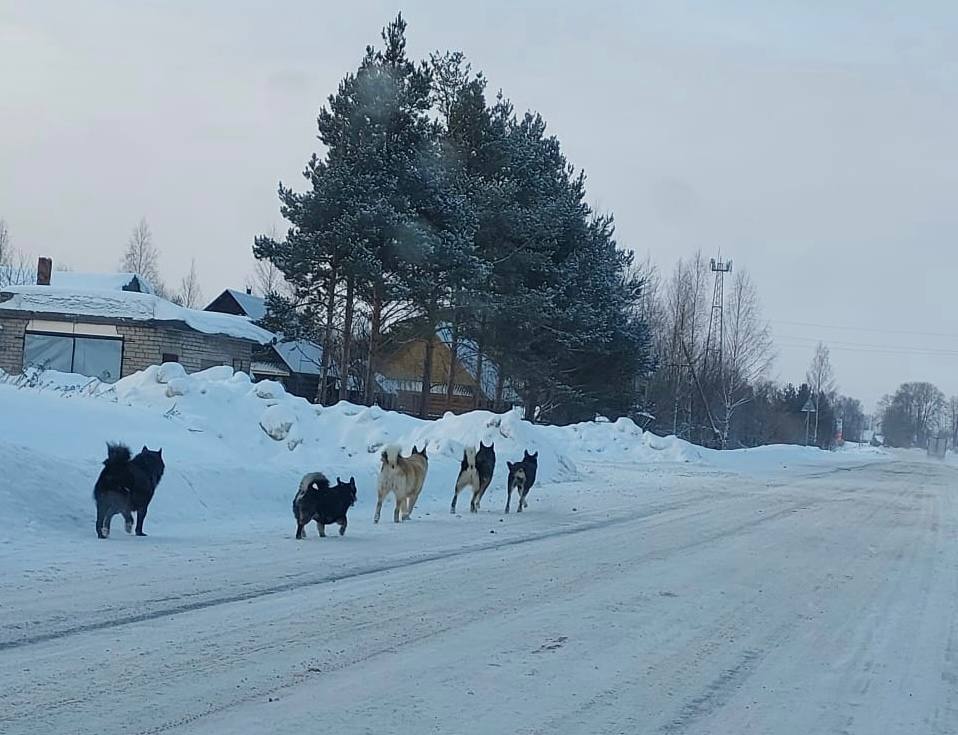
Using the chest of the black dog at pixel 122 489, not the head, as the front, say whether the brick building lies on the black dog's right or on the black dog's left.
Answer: on the black dog's left

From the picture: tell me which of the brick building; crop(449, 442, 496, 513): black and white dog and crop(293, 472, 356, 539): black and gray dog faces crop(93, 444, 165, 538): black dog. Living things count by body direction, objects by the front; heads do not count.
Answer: the brick building

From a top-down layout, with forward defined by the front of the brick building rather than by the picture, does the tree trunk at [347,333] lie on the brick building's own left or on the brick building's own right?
on the brick building's own left

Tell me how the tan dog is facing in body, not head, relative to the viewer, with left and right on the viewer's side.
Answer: facing away from the viewer and to the right of the viewer

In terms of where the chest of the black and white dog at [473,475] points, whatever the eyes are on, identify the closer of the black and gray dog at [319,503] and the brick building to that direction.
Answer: the brick building

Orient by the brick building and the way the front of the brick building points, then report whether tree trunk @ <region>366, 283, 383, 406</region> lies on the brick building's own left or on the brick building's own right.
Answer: on the brick building's own left

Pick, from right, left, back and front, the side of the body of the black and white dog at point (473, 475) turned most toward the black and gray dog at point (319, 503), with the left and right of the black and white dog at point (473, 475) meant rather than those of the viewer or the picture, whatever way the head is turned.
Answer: back

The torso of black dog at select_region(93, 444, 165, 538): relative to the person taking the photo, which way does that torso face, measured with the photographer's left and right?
facing away from the viewer and to the right of the viewer

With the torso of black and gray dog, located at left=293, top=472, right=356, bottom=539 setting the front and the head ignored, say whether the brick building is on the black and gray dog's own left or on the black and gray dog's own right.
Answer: on the black and gray dog's own left
